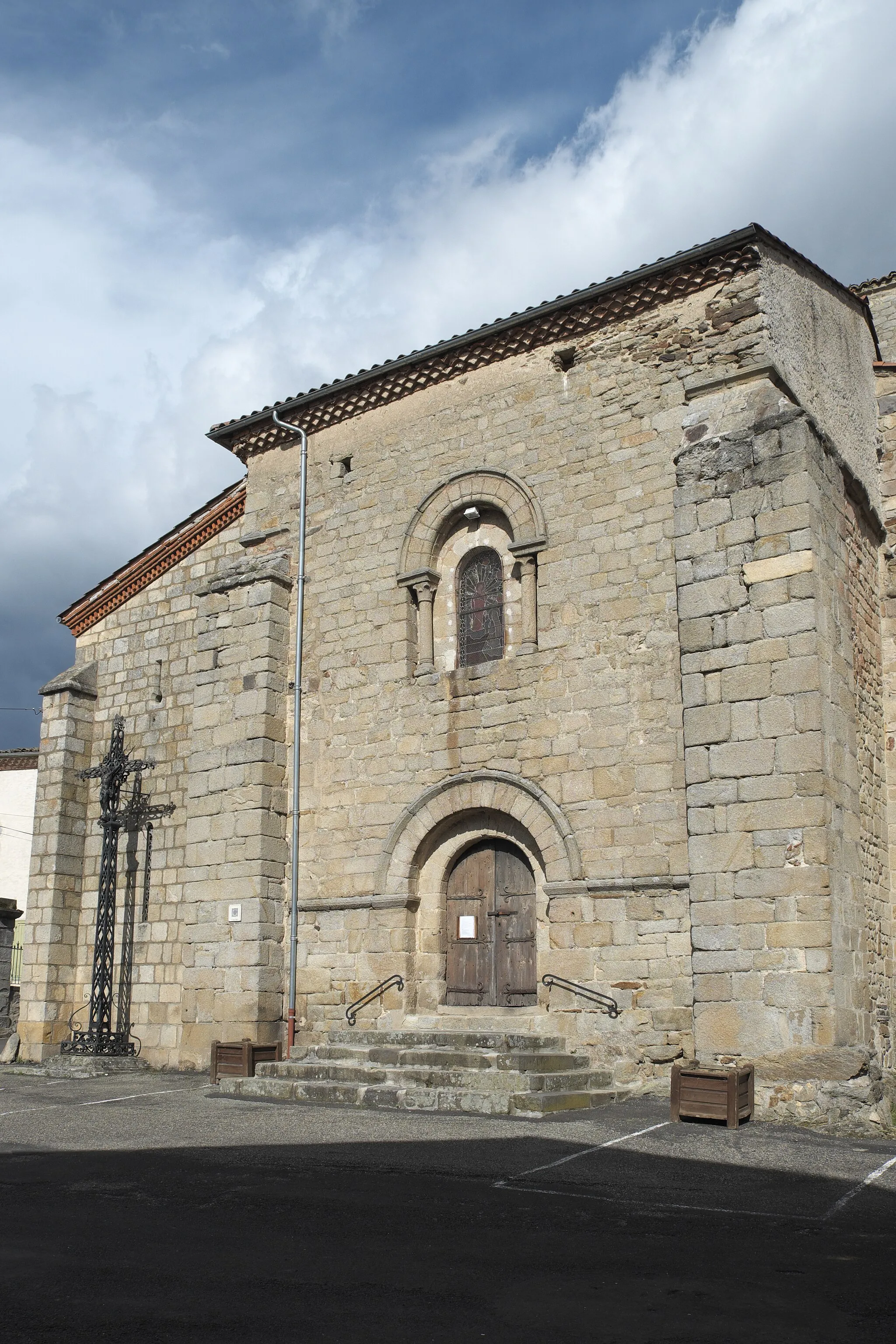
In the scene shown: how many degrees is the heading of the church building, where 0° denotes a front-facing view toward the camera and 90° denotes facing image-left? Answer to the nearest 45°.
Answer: approximately 45°
